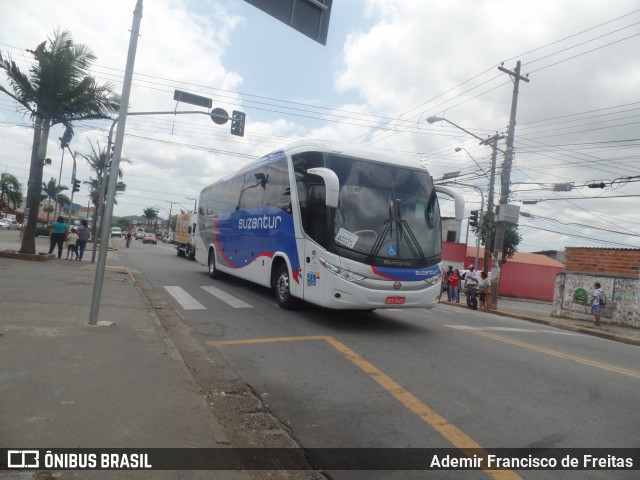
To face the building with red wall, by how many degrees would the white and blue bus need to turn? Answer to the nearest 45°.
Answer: approximately 90° to its left

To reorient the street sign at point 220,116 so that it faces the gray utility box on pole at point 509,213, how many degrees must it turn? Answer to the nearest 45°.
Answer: approximately 90° to its right

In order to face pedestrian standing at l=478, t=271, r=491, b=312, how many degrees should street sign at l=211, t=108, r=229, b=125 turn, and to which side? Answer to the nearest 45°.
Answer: approximately 90° to its right

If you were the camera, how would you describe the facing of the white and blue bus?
facing the viewer and to the right of the viewer

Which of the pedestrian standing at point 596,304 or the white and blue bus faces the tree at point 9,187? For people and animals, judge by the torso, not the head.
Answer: the pedestrian standing

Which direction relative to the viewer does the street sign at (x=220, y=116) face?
away from the camera

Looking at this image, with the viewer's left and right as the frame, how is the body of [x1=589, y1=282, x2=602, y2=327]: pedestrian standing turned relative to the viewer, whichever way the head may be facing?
facing to the left of the viewer

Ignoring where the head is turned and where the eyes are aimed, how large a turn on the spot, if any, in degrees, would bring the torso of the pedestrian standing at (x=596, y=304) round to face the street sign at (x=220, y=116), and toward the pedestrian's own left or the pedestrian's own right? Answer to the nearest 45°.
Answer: approximately 45° to the pedestrian's own left

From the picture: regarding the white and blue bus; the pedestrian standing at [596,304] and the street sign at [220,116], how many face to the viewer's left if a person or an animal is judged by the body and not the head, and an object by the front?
1

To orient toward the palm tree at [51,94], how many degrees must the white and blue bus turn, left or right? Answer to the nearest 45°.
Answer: approximately 180°

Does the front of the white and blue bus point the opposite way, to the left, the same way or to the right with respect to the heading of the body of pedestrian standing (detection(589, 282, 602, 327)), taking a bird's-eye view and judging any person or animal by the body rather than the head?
the opposite way

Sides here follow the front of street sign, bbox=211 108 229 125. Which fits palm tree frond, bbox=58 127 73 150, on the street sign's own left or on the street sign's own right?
on the street sign's own left

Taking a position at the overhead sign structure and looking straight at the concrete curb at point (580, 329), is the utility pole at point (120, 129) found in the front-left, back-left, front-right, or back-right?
back-left
